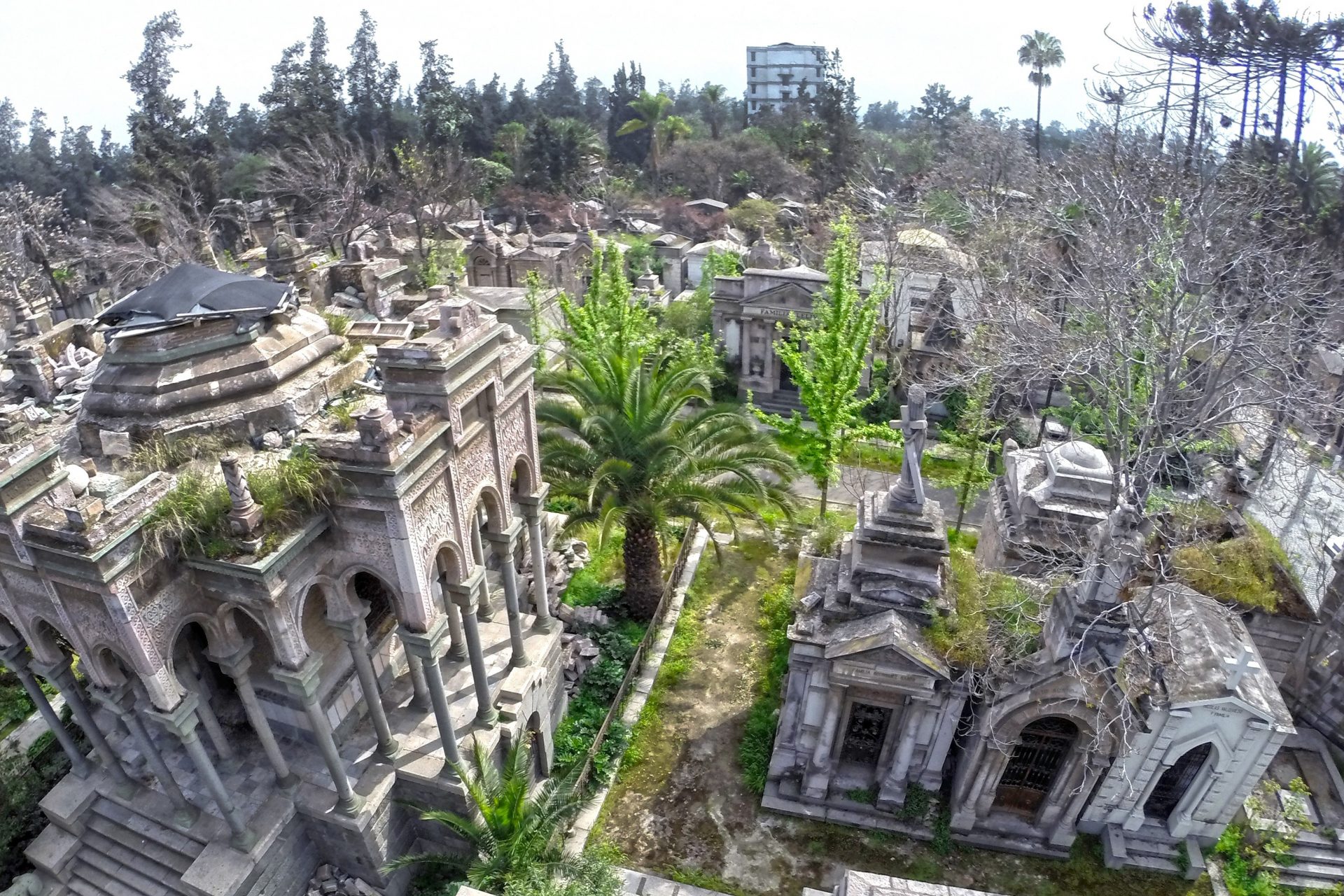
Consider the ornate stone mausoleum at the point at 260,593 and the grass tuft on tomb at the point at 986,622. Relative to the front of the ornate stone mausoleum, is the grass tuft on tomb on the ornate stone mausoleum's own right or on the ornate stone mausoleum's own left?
on the ornate stone mausoleum's own left

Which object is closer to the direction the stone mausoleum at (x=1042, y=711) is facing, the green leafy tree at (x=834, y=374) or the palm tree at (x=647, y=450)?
the palm tree

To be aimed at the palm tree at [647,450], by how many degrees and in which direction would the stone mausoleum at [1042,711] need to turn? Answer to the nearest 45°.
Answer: approximately 90° to its right

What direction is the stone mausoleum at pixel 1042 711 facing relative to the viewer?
toward the camera

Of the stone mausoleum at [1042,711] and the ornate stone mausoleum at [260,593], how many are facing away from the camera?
0

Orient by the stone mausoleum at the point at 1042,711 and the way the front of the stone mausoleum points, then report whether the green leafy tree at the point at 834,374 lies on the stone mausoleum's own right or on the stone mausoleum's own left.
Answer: on the stone mausoleum's own right

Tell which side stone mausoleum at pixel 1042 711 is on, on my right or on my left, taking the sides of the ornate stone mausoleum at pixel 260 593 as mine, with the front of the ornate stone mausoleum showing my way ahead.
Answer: on my left

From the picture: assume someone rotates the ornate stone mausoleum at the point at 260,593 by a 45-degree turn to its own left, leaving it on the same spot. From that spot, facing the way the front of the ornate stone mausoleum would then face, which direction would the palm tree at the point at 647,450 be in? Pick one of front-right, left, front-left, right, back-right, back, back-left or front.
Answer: left

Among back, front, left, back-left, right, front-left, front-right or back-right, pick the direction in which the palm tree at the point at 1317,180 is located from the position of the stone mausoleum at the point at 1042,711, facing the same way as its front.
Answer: back

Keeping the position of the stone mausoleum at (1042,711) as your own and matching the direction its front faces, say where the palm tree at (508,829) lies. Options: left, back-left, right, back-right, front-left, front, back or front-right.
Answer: front-right
